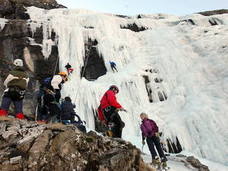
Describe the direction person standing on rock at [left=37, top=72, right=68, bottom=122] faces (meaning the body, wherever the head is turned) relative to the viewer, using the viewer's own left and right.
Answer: facing to the right of the viewer

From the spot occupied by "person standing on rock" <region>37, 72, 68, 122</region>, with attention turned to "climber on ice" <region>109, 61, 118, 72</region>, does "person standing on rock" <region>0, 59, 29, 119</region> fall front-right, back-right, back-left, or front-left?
back-left
